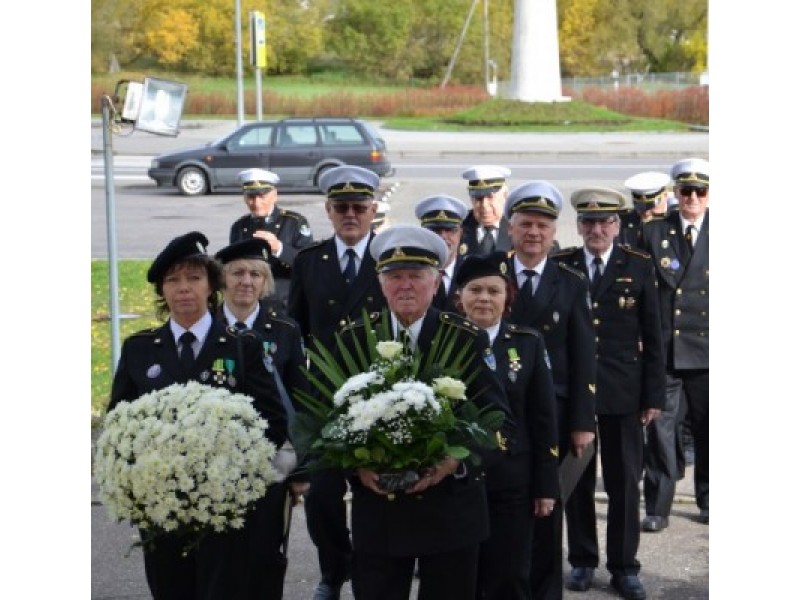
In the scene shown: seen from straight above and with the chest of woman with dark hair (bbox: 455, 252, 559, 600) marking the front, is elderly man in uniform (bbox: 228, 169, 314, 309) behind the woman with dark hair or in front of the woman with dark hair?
behind

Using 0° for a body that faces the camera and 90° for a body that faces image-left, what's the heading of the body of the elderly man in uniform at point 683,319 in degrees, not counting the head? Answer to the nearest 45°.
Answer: approximately 0°

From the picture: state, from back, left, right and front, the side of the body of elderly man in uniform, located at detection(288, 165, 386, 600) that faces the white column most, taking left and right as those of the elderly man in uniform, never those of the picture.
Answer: back

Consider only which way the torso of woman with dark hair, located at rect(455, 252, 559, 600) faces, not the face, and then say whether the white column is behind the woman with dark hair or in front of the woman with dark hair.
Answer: behind

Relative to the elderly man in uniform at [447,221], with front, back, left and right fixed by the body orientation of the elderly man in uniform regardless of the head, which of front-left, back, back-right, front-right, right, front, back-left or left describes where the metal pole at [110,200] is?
back-right

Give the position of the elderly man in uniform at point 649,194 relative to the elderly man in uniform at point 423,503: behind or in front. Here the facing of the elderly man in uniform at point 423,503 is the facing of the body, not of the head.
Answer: behind
